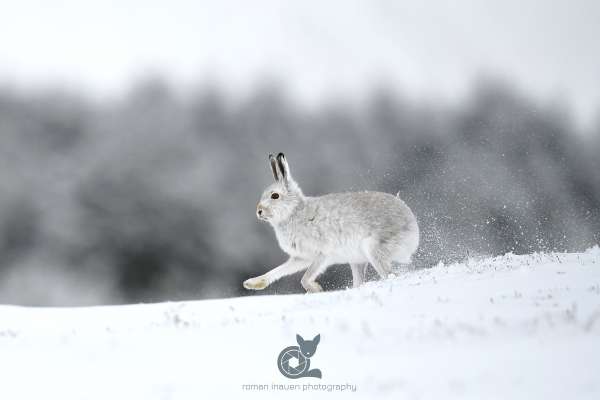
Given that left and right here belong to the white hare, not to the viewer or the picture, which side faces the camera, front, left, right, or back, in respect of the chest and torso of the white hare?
left
